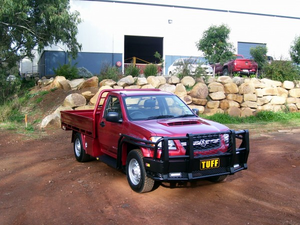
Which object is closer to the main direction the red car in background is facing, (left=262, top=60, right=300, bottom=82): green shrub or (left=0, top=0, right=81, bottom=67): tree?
the tree

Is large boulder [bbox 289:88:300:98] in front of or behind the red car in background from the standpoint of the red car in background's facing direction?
behind

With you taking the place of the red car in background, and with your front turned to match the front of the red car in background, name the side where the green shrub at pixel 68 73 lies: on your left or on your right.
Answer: on your left

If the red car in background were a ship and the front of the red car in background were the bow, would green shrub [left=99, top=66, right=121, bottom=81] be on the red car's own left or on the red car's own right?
on the red car's own left

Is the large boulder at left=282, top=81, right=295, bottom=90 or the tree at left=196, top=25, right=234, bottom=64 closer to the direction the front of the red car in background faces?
the tree

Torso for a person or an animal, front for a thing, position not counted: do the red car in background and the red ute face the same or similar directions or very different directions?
very different directions

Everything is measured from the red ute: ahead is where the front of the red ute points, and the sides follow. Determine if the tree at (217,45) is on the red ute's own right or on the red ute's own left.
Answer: on the red ute's own left

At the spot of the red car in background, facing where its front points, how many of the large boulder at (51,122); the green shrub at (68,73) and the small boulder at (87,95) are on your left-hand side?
3

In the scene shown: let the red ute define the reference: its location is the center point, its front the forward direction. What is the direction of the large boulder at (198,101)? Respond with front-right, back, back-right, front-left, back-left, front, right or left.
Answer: back-left

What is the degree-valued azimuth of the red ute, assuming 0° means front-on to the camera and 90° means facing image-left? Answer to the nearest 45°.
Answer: approximately 315°

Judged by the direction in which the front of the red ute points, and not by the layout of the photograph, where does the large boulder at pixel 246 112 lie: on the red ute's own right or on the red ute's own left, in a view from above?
on the red ute's own left
